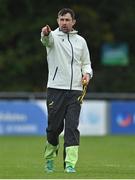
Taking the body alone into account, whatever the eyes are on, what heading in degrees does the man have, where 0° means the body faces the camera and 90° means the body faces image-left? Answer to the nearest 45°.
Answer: approximately 0°
